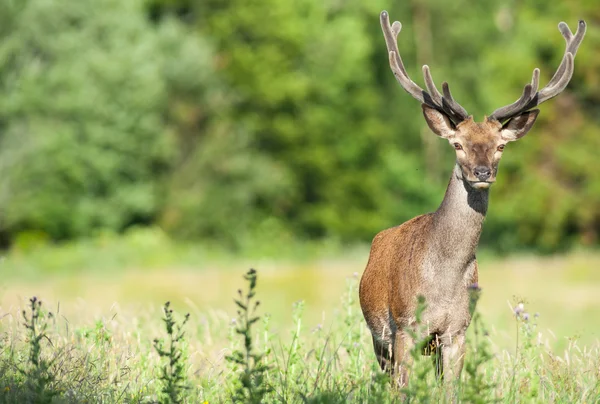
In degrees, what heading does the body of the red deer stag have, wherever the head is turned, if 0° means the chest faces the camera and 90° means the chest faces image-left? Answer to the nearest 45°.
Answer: approximately 315°

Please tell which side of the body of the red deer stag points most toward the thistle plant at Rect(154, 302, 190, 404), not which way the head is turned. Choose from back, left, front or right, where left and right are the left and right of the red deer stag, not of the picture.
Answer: right

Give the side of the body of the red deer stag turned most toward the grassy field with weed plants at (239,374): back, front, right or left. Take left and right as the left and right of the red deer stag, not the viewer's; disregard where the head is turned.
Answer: right
